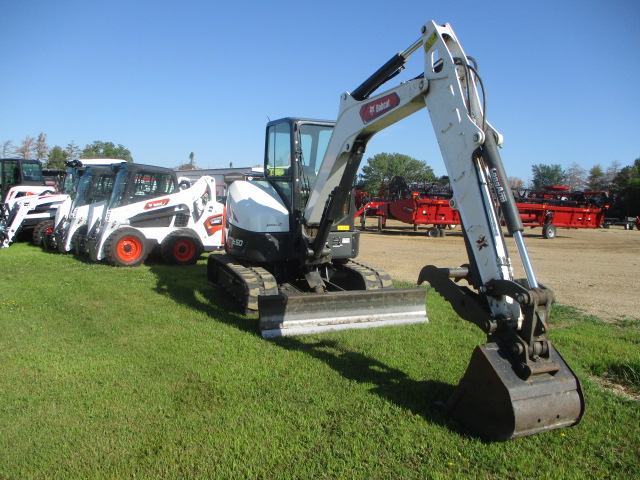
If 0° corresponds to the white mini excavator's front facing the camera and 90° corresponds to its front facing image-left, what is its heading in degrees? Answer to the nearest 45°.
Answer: approximately 315°

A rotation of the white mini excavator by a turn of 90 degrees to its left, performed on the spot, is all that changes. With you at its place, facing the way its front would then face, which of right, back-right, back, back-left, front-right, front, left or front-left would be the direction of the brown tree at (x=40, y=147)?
left

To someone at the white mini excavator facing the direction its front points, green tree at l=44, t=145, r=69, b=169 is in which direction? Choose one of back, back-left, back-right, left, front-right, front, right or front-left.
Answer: back
